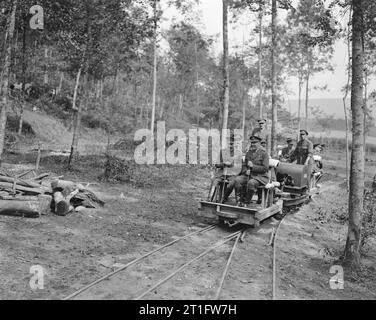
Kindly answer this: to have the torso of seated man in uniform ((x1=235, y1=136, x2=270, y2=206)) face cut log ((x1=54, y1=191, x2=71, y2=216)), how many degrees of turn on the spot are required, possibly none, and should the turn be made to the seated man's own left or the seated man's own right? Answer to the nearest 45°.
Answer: approximately 45° to the seated man's own right

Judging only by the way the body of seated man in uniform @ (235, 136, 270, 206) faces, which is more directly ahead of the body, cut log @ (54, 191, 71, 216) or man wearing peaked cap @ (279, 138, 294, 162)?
the cut log

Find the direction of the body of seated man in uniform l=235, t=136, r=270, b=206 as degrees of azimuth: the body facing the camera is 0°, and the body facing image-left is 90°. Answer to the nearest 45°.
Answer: approximately 45°

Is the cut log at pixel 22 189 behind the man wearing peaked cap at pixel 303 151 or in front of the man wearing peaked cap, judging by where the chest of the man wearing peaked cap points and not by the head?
in front

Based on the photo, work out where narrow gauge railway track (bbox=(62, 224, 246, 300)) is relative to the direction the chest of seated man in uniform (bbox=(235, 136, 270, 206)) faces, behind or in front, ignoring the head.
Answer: in front

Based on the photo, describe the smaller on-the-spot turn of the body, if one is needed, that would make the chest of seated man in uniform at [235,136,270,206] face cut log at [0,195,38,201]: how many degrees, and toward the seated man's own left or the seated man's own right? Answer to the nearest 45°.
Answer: approximately 45° to the seated man's own right

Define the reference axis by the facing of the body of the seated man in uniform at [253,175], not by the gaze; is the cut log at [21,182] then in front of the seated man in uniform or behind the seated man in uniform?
in front

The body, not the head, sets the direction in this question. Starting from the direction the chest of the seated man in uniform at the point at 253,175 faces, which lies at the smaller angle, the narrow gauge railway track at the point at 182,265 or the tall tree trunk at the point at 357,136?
the narrow gauge railway track

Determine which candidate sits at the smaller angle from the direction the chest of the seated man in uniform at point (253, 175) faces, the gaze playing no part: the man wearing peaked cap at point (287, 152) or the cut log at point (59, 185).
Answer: the cut log
